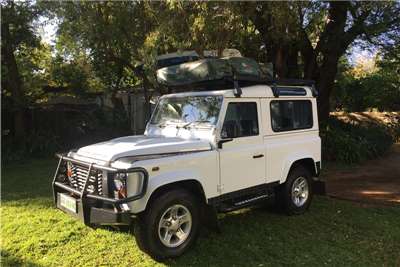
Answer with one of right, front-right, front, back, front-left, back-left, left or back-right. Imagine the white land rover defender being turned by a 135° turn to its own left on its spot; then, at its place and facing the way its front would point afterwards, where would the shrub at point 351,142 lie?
front-left

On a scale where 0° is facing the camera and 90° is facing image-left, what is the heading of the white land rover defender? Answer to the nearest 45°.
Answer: approximately 45°

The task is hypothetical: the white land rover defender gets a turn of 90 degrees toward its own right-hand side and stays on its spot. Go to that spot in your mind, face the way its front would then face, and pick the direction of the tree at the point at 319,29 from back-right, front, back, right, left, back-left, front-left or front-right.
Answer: right
